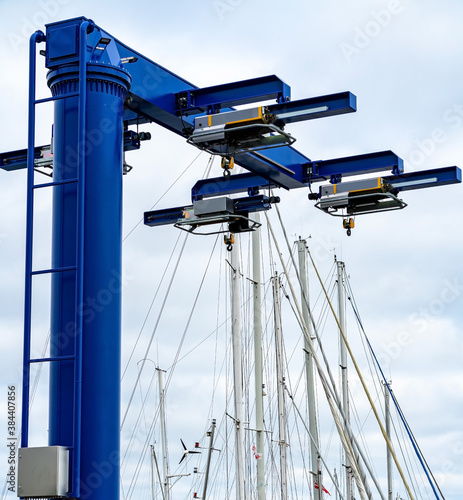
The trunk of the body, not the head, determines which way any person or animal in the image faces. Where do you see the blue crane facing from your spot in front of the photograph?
facing away from the viewer and to the right of the viewer
